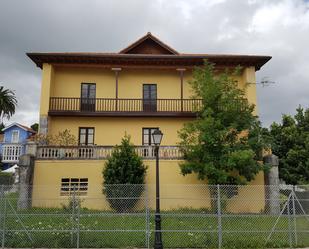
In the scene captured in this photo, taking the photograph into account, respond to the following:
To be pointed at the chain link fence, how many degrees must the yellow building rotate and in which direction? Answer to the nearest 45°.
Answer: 0° — it already faces it

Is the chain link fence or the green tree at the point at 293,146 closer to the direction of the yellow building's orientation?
the chain link fence

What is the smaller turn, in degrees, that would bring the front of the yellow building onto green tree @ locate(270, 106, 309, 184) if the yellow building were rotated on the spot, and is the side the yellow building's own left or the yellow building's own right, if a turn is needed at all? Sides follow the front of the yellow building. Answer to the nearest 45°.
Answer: approximately 90° to the yellow building's own left

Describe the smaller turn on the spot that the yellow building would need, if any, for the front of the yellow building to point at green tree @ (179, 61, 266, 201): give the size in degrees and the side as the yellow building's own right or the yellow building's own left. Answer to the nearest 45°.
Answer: approximately 45° to the yellow building's own left

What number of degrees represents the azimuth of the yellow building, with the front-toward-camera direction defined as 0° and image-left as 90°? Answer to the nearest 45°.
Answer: approximately 0°

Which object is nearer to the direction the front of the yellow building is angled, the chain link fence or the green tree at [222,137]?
the chain link fence
